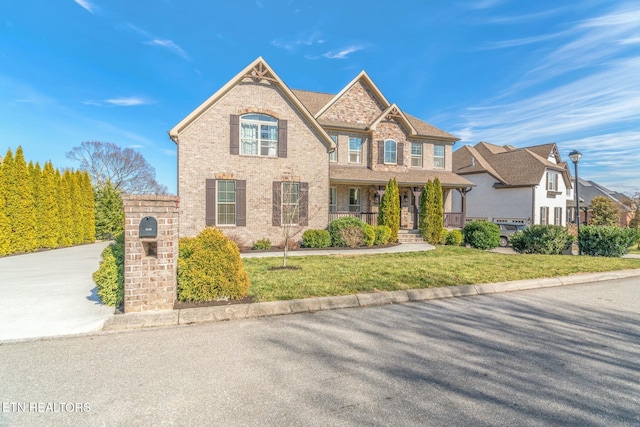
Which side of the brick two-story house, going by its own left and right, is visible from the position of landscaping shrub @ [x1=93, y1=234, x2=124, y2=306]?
front

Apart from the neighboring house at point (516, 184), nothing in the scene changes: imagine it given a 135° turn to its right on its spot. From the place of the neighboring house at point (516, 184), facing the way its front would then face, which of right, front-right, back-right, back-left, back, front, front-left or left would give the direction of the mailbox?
left

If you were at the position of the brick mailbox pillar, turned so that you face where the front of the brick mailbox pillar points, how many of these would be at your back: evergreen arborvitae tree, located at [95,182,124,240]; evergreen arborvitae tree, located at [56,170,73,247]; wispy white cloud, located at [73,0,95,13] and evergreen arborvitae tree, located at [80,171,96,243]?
4

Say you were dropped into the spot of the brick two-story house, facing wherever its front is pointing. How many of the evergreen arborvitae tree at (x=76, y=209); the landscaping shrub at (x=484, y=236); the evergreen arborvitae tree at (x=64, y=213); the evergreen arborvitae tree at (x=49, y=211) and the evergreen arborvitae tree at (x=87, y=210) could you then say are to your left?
1

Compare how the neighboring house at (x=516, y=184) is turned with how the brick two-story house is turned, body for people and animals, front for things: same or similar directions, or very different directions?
same or similar directions

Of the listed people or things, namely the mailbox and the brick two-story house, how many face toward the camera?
2

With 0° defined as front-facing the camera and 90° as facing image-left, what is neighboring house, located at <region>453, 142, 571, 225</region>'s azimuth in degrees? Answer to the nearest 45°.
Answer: approximately 315°

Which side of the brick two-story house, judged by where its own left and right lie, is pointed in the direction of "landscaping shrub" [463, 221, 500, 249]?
left

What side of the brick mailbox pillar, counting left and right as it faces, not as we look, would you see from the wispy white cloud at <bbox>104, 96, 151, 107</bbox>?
back

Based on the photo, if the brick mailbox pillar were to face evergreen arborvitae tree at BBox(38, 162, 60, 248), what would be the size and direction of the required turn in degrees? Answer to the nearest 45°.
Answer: approximately 180°

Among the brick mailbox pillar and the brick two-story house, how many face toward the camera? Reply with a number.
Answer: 2

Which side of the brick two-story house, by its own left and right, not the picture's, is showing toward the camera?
front

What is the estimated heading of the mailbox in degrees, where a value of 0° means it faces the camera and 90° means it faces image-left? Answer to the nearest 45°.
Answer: approximately 0°

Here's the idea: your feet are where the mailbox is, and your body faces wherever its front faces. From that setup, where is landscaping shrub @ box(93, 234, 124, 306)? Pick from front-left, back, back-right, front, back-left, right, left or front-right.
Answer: back-right

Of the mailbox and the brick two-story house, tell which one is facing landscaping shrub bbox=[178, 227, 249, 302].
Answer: the brick two-story house
